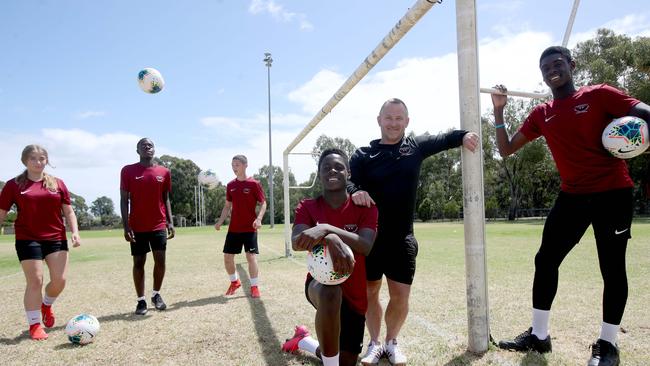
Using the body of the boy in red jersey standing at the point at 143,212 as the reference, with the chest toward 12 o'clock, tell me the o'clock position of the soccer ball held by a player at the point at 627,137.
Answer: The soccer ball held by a player is roughly at 11 o'clock from the boy in red jersey standing.

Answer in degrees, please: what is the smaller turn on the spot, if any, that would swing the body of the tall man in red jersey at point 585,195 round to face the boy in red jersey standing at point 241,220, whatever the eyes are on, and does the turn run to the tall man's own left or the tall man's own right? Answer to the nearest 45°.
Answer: approximately 90° to the tall man's own right

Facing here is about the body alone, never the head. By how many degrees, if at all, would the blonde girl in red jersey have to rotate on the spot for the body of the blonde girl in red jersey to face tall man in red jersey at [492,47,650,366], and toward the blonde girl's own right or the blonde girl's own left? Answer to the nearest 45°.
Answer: approximately 45° to the blonde girl's own left

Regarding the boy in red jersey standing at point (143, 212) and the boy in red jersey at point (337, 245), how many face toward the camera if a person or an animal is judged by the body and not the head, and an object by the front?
2

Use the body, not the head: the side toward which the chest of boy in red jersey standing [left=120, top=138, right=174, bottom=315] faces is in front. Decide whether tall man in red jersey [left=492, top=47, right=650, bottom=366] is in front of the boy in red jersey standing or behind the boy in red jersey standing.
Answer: in front

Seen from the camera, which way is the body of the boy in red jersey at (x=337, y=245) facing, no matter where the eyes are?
toward the camera

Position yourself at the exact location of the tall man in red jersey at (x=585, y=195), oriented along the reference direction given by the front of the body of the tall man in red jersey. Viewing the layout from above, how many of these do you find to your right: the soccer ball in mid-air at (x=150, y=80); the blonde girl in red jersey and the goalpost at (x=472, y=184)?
3

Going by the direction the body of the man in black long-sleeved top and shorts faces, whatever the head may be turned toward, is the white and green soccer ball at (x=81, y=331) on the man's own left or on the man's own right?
on the man's own right

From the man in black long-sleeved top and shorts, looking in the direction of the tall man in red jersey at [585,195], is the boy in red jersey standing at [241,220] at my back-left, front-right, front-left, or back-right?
back-left

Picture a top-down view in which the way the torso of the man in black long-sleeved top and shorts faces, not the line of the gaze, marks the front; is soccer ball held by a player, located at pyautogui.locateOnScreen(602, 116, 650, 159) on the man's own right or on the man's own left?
on the man's own left

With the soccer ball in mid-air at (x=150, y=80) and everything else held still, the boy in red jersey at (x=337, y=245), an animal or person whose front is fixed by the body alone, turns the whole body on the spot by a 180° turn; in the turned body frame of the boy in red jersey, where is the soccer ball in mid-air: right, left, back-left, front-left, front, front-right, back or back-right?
front-left

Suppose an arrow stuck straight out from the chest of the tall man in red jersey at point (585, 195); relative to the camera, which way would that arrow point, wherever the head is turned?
toward the camera

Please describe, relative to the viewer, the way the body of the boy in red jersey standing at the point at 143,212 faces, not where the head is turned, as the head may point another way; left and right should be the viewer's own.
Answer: facing the viewer

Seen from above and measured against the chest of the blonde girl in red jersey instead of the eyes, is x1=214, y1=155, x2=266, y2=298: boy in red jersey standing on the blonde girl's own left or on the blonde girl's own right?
on the blonde girl's own left
